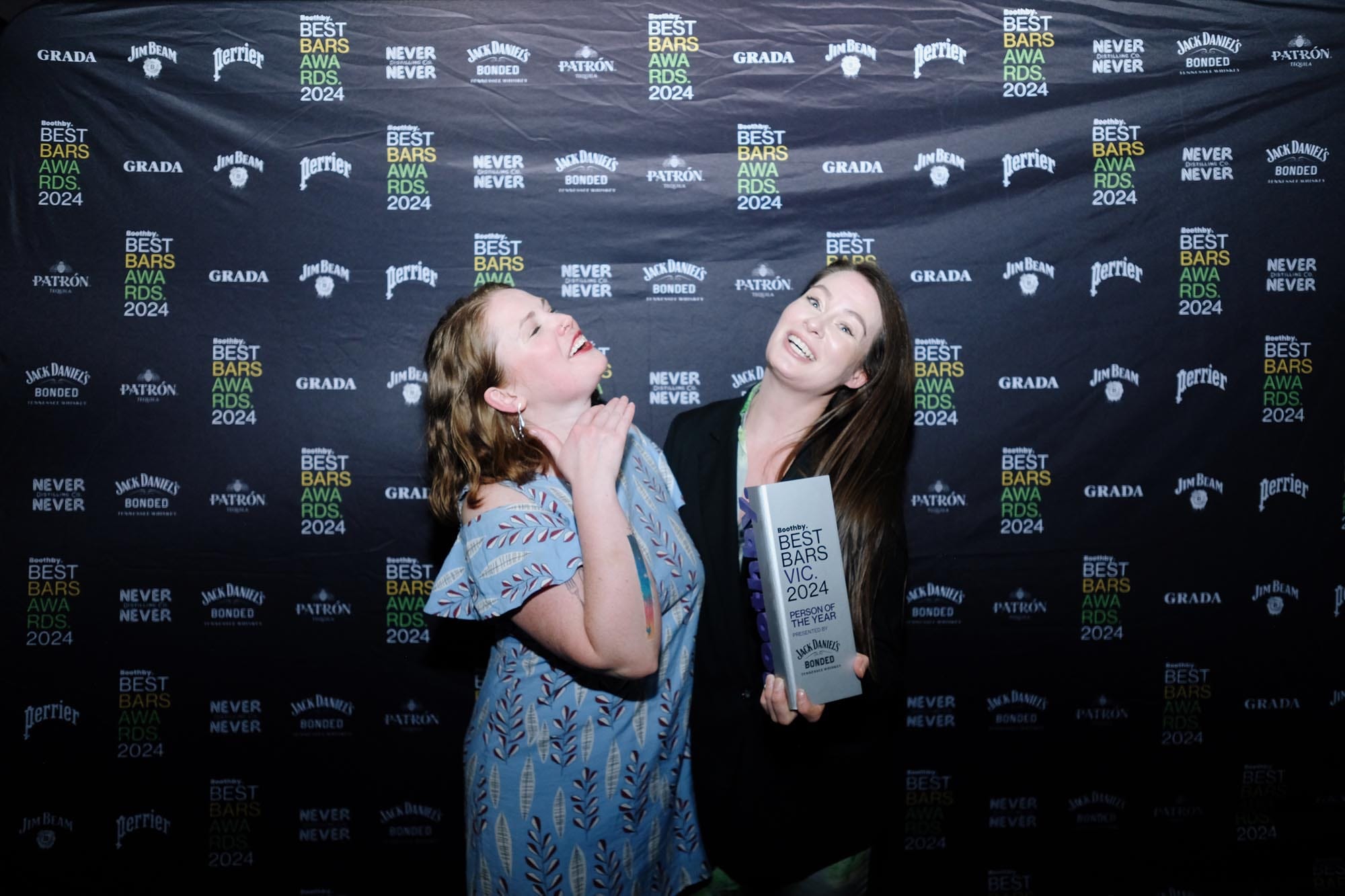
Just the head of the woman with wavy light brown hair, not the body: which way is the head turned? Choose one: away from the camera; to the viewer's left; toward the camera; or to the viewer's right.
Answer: to the viewer's right

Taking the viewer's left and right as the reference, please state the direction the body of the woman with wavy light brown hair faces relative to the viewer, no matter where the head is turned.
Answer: facing the viewer and to the right of the viewer

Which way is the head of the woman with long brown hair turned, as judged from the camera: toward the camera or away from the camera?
toward the camera
